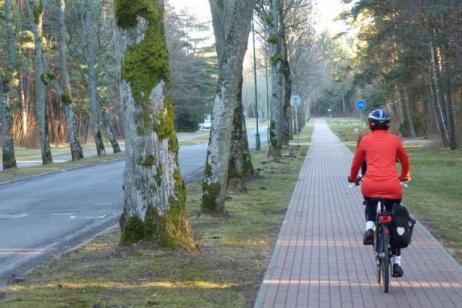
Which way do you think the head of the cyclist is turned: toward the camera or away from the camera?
away from the camera

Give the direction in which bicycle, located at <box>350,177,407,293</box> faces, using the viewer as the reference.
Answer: facing away from the viewer

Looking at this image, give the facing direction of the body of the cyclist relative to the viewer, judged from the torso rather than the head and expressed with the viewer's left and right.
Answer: facing away from the viewer

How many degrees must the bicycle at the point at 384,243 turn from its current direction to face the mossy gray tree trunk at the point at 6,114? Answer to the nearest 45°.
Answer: approximately 45° to its left

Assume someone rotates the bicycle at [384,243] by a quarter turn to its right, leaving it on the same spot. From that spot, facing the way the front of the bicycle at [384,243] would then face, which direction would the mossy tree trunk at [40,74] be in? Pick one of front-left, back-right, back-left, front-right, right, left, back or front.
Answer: back-left

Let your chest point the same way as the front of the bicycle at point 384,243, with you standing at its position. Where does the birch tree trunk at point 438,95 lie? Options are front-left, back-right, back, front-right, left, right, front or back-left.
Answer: front

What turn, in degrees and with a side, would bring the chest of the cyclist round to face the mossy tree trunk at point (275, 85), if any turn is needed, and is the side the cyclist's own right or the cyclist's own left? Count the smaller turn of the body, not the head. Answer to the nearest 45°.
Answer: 0° — they already face it

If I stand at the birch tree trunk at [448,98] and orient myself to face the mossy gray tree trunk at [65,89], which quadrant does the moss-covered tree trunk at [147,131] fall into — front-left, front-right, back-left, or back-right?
front-left

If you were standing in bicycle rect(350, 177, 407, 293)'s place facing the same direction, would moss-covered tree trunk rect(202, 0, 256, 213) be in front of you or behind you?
in front

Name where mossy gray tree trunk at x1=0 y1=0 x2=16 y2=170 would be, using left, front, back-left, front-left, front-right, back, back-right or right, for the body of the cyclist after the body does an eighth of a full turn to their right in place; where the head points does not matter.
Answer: left

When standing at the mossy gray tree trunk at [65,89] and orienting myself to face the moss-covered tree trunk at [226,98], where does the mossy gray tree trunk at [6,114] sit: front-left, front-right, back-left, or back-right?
front-right

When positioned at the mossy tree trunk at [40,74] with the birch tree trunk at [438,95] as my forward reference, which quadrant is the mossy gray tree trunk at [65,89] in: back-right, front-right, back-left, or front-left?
front-left
